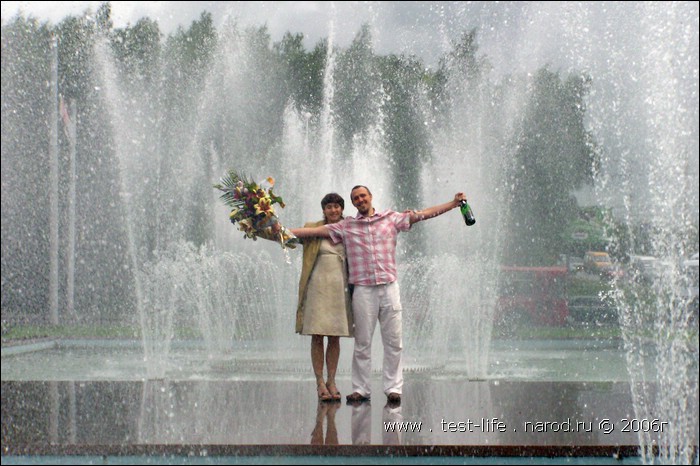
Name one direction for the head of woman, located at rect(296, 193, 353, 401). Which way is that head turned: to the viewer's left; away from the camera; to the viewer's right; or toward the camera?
toward the camera

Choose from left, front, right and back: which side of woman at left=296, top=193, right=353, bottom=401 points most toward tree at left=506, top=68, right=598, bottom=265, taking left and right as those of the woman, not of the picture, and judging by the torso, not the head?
back

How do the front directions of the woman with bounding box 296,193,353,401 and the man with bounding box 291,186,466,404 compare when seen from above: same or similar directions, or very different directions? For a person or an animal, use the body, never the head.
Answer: same or similar directions

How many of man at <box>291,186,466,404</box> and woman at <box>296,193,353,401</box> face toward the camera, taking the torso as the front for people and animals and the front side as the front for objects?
2

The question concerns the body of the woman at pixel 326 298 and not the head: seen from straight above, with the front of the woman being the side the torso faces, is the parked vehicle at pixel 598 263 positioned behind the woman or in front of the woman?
behind

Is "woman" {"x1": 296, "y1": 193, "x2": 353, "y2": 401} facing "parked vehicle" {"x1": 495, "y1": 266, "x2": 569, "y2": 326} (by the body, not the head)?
no

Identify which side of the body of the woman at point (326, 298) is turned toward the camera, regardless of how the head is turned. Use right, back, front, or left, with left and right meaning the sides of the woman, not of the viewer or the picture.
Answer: front

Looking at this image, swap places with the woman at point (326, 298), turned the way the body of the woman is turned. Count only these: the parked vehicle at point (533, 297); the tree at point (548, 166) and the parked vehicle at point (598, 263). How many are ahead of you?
0

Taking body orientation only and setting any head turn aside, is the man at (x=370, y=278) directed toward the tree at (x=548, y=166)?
no

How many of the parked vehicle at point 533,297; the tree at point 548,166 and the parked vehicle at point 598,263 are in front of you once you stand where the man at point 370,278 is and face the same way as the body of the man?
0

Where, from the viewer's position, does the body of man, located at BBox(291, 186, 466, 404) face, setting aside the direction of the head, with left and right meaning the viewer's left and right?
facing the viewer
